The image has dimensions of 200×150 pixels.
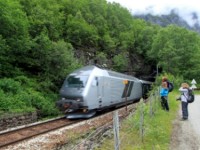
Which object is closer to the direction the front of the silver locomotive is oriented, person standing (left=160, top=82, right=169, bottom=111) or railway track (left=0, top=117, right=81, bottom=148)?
the railway track

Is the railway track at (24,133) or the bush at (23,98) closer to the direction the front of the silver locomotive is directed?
the railway track

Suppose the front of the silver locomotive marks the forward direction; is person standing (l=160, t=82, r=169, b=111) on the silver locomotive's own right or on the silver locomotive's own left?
on the silver locomotive's own left

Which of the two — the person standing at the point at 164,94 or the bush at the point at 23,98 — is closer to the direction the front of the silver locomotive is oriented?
the bush

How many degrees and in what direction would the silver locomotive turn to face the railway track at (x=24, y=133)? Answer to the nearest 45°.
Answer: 0° — it already faces it

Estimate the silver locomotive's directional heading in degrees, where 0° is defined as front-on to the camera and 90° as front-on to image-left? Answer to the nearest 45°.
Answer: approximately 45°

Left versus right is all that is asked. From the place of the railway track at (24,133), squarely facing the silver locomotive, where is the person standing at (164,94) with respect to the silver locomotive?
right
